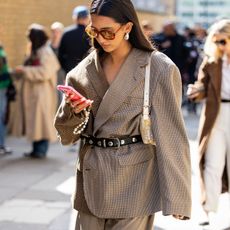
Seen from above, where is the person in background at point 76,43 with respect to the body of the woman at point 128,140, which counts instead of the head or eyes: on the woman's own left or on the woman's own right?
on the woman's own right

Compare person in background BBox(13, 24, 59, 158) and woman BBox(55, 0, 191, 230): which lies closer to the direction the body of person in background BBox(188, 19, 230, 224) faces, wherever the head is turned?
the woman

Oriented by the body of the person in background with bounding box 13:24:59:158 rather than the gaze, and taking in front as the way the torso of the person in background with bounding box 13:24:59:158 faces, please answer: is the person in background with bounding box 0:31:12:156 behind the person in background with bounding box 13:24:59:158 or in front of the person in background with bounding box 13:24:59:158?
in front

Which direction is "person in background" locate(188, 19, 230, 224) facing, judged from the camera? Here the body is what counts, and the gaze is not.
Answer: toward the camera

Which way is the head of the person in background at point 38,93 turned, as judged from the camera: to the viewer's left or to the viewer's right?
to the viewer's left

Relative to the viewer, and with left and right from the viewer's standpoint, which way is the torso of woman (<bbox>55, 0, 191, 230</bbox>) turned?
facing the viewer and to the left of the viewer

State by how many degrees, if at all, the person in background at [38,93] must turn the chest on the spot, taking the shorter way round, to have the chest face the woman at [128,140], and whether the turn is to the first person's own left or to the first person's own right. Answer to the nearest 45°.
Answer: approximately 90° to the first person's own left
